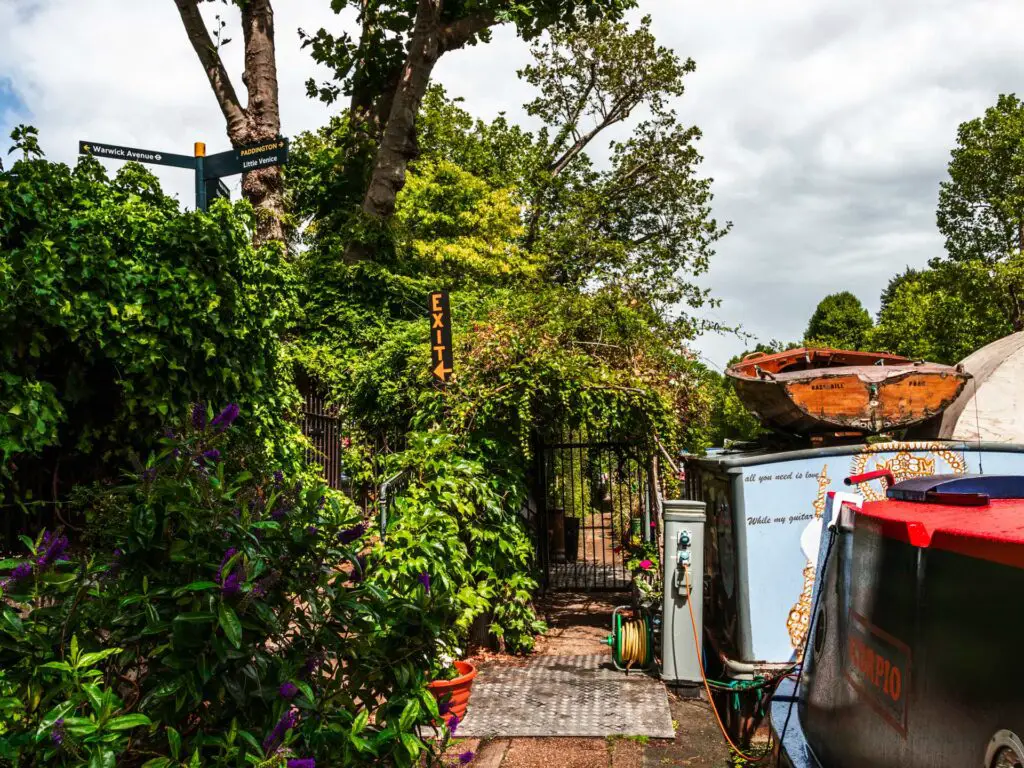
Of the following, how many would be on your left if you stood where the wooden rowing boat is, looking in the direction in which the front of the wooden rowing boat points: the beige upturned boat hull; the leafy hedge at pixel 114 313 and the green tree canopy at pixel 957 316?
1

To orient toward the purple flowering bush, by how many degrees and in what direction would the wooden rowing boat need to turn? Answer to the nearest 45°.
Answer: approximately 135° to its left

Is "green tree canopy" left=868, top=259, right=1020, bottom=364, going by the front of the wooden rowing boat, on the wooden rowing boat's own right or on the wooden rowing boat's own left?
on the wooden rowing boat's own right

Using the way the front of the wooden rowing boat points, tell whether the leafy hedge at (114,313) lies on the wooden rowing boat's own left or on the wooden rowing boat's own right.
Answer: on the wooden rowing boat's own left

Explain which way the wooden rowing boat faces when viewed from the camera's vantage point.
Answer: facing away from the viewer and to the left of the viewer

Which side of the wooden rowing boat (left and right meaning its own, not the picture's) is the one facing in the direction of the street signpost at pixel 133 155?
left

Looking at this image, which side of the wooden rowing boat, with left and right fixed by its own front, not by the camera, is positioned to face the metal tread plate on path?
left

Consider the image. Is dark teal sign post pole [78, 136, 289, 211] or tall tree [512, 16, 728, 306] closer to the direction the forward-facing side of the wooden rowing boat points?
the tall tree
